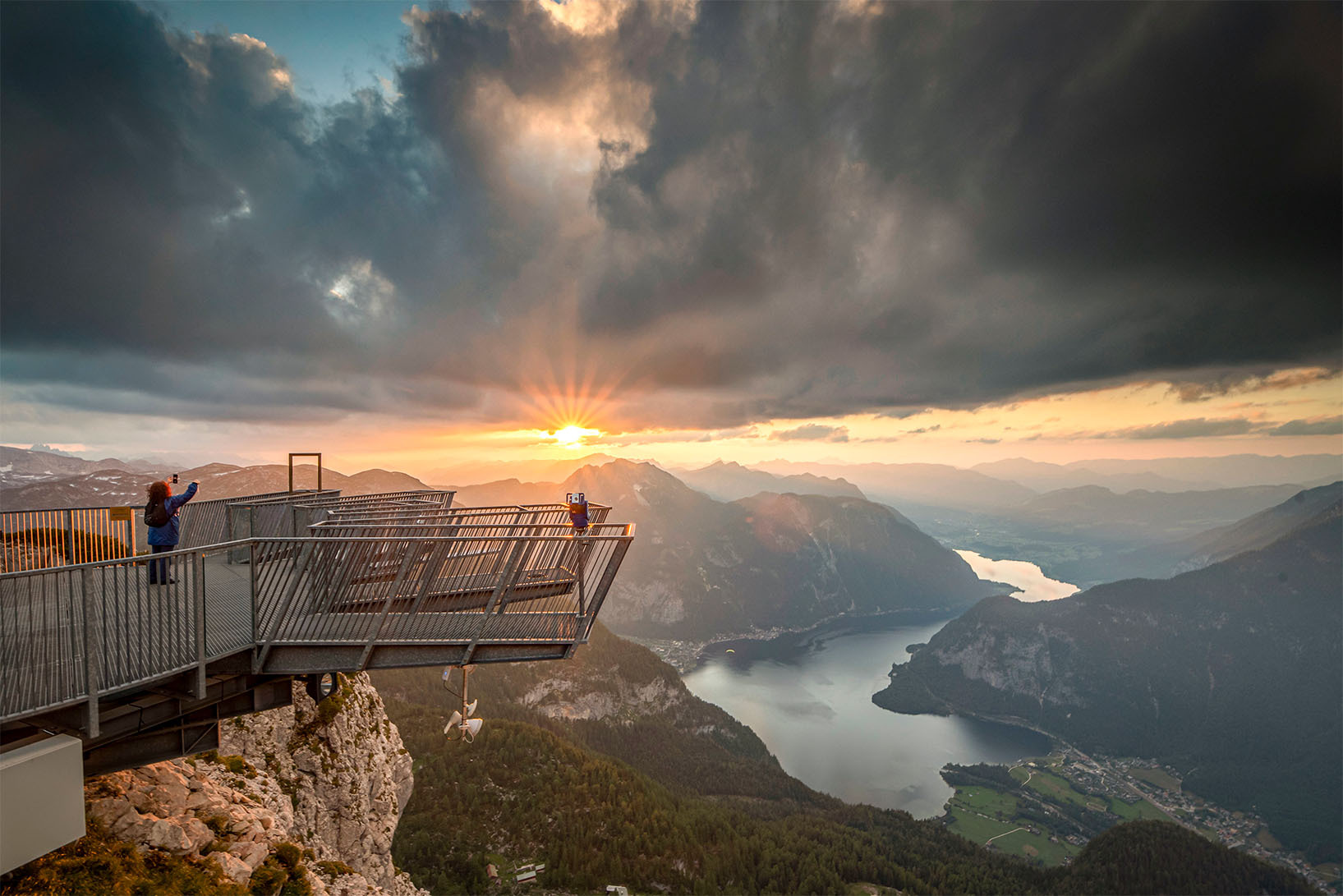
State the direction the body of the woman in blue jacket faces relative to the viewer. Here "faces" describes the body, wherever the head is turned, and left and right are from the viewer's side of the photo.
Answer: facing away from the viewer and to the right of the viewer
